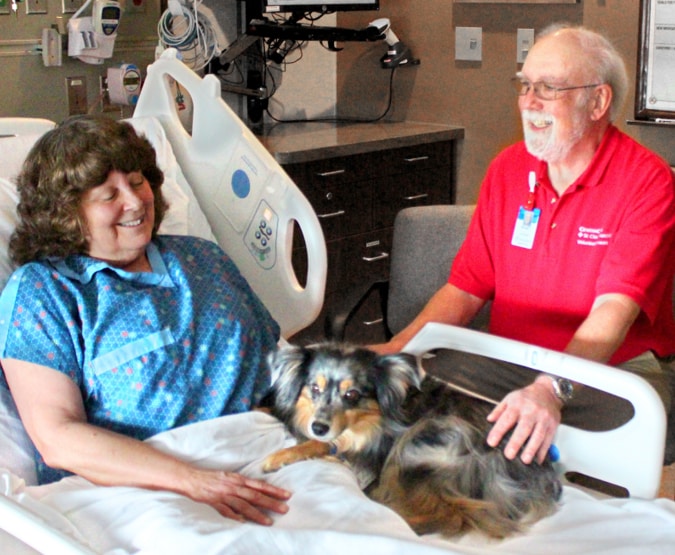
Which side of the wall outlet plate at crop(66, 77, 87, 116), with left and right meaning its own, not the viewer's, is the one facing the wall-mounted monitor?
left

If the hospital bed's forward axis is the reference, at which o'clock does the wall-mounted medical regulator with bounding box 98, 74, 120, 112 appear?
The wall-mounted medical regulator is roughly at 7 o'clock from the hospital bed.

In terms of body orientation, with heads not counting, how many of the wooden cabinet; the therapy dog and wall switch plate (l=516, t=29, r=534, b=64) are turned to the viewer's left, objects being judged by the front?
1

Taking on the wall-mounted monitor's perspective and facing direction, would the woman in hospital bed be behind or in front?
in front

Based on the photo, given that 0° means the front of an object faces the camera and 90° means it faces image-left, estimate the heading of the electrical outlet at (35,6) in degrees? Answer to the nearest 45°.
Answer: approximately 0°

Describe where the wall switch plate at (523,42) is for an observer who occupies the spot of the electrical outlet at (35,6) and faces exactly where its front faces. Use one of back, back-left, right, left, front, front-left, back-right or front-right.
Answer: left

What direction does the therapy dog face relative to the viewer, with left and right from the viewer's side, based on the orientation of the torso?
facing to the left of the viewer

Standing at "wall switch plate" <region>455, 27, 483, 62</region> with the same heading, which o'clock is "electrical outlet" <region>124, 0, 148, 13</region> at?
The electrical outlet is roughly at 2 o'clock from the wall switch plate.

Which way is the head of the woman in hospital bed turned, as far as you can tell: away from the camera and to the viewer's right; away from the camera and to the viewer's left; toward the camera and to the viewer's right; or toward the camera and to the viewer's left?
toward the camera and to the viewer's right
